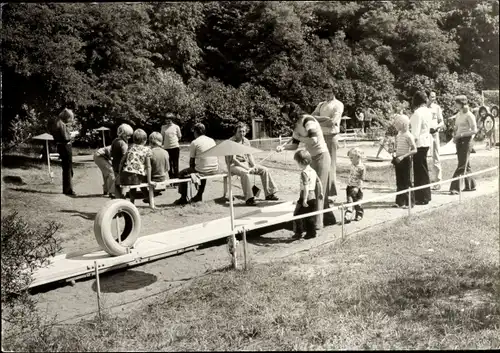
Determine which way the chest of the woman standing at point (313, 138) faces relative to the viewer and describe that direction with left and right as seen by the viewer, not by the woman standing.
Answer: facing to the left of the viewer

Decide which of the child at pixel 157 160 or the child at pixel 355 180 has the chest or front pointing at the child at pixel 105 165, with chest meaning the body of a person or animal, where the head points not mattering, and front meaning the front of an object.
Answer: the child at pixel 355 180

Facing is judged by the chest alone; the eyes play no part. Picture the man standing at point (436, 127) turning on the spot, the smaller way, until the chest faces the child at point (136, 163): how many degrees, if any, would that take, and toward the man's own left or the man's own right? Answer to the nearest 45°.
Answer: approximately 90° to the man's own right

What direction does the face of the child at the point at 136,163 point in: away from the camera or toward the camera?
away from the camera

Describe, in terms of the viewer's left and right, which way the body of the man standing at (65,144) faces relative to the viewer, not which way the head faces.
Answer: facing to the right of the viewer

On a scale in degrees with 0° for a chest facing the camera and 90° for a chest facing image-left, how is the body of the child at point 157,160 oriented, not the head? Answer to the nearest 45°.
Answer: approximately 180°

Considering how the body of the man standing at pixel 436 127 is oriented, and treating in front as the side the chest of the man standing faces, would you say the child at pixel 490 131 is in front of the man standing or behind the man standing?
behind

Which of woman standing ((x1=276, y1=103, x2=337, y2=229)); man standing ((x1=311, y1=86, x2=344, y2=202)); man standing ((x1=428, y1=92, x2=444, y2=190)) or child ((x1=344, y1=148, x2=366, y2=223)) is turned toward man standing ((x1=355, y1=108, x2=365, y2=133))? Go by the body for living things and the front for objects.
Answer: man standing ((x1=428, y1=92, x2=444, y2=190))
